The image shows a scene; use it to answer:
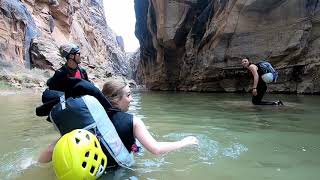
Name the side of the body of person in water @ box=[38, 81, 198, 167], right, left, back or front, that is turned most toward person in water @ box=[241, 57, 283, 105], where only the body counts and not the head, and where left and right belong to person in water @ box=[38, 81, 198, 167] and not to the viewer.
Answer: front

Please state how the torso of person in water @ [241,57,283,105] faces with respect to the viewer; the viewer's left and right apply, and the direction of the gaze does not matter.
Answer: facing to the left of the viewer

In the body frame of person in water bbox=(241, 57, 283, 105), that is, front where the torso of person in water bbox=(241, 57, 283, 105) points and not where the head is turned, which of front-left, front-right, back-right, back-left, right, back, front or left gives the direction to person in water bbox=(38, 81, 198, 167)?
left

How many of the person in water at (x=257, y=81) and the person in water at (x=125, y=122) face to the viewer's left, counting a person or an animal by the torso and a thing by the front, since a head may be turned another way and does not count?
1

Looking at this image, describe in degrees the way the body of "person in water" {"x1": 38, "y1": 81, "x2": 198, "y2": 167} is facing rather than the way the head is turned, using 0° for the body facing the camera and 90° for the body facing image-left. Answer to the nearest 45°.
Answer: approximately 225°
